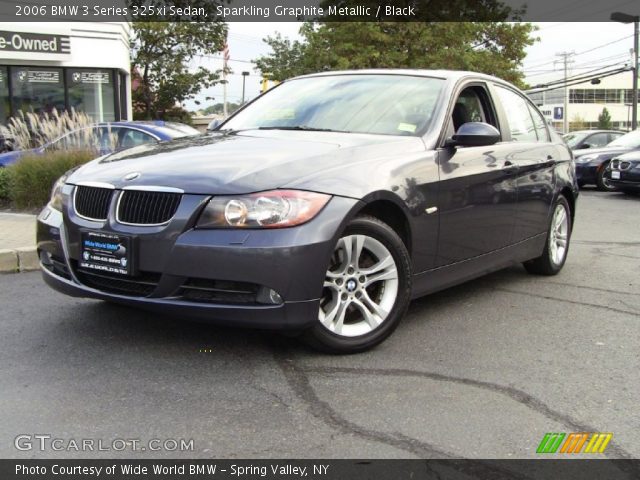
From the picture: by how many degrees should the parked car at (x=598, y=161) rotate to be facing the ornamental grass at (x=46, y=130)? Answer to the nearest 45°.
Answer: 0° — it already faces it

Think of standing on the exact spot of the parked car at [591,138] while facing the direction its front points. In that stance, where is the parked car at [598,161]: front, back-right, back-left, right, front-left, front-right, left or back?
front-left

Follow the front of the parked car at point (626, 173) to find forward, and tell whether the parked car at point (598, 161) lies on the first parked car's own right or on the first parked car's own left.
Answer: on the first parked car's own right

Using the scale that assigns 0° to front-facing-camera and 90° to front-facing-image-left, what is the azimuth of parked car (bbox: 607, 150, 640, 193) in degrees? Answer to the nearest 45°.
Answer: approximately 45°

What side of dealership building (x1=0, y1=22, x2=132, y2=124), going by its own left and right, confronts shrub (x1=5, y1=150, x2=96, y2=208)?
front

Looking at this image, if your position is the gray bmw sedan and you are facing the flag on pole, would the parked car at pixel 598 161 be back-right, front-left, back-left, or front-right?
front-right

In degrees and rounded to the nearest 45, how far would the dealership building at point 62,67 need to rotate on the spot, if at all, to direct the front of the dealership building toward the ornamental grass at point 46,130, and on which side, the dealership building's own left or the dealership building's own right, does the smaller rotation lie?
0° — it already faces it

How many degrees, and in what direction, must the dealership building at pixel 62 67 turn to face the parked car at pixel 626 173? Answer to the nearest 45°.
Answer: approximately 45° to its left

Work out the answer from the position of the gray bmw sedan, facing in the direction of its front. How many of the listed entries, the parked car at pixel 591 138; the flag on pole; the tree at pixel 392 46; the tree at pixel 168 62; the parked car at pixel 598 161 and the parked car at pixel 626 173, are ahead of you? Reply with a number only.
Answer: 0

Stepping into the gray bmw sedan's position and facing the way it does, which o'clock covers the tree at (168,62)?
The tree is roughly at 4 o'clock from the gray bmw sedan.

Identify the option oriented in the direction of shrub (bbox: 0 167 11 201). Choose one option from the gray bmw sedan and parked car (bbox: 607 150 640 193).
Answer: the parked car

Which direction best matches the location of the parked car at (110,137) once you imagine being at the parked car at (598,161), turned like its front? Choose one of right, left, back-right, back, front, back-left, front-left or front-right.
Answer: front

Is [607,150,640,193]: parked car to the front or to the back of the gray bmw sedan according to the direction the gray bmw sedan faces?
to the back

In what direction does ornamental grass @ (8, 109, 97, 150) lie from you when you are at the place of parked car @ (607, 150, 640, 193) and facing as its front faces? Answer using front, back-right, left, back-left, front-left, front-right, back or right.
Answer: front

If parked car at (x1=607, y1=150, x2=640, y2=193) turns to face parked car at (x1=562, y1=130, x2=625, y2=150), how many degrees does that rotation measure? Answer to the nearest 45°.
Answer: approximately 135° to its right

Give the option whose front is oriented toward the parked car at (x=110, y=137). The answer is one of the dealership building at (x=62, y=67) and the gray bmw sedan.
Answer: the dealership building

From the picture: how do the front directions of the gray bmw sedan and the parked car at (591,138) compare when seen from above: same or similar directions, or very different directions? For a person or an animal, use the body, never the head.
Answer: same or similar directions
